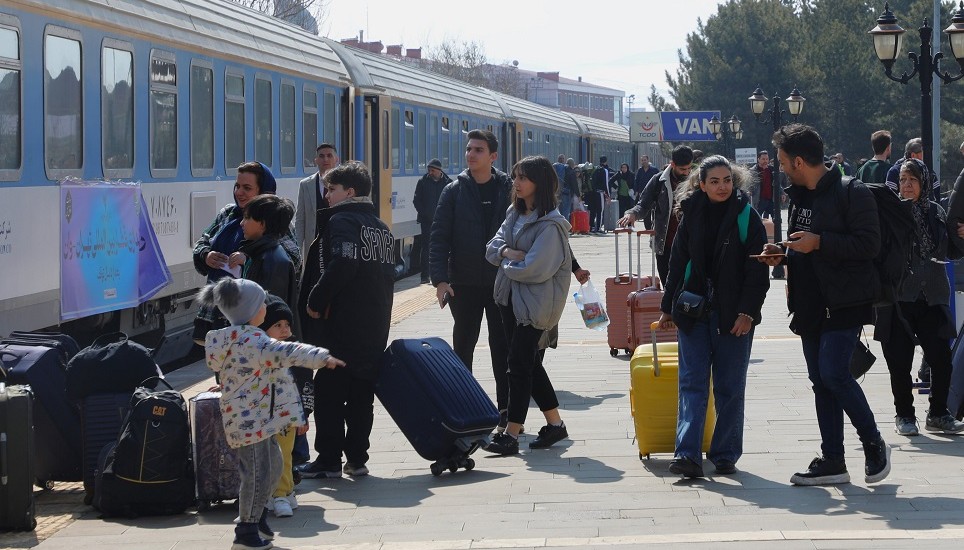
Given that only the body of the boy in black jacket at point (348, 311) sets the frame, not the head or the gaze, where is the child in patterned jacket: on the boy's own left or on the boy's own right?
on the boy's own left

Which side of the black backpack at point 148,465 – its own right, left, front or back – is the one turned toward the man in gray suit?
back

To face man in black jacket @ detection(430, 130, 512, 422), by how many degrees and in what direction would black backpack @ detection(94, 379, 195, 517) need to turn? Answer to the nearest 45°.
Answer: approximately 135° to its left

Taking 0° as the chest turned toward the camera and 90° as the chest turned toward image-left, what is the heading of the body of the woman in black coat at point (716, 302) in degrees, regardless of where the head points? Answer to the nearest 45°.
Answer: approximately 0°

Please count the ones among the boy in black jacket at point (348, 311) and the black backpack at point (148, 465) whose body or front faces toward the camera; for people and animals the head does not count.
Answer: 1
